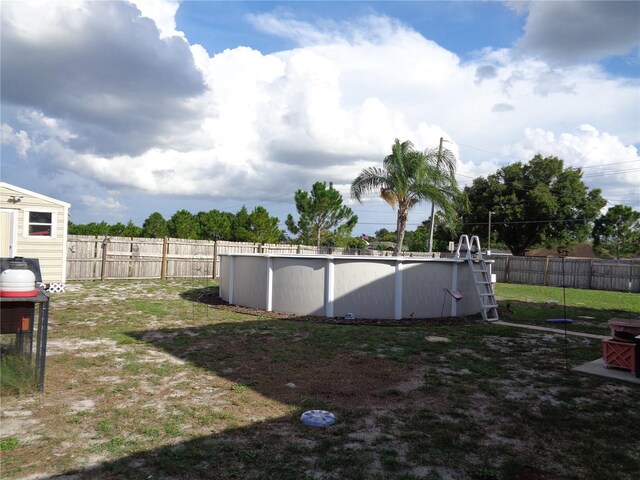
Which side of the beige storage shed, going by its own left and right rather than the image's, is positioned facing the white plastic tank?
front

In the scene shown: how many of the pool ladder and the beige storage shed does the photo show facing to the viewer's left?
0

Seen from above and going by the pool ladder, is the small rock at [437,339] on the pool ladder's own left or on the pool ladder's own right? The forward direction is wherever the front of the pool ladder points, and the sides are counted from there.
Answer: on the pool ladder's own right

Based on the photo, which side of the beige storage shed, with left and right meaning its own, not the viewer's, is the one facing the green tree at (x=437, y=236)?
left

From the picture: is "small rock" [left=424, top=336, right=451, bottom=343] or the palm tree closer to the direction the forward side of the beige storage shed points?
the small rock

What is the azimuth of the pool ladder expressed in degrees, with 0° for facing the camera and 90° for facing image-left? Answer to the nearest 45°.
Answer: approximately 315°

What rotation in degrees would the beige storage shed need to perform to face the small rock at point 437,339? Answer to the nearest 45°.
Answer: approximately 45° to its left

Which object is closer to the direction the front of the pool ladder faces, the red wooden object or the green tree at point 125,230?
the red wooden object

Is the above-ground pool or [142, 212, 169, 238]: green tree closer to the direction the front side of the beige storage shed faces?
the above-ground pool

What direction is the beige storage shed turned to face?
toward the camera

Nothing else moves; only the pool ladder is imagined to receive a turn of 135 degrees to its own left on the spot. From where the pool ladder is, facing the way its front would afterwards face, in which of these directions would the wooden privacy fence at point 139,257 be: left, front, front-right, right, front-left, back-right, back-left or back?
left

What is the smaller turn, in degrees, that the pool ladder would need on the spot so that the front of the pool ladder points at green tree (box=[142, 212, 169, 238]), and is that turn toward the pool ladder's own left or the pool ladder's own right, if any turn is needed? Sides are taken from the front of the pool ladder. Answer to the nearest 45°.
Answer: approximately 180°

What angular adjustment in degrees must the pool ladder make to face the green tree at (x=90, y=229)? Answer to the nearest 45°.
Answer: approximately 180°
